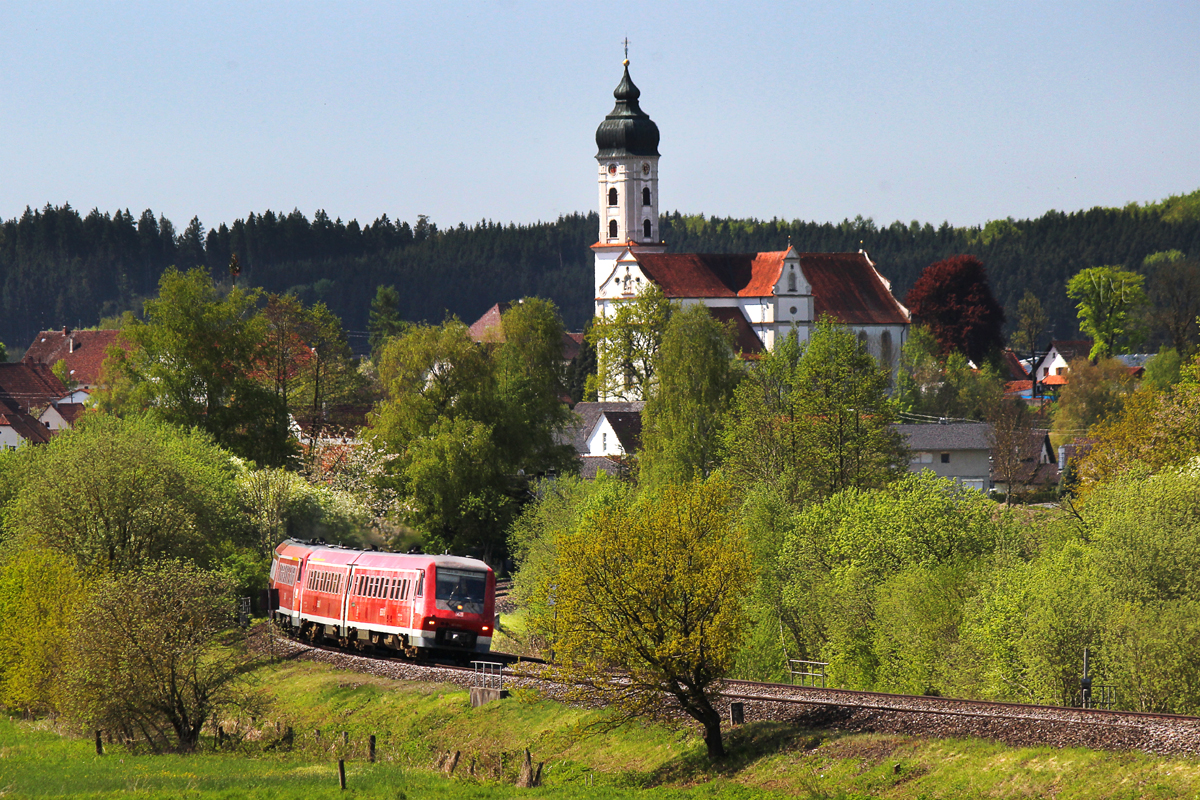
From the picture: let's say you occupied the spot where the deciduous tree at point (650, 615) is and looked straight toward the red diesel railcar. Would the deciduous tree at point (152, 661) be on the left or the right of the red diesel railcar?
left

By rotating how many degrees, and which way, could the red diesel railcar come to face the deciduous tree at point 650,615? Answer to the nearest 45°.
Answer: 0° — it already faces it

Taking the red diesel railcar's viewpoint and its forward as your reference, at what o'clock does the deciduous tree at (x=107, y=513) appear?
The deciduous tree is roughly at 6 o'clock from the red diesel railcar.

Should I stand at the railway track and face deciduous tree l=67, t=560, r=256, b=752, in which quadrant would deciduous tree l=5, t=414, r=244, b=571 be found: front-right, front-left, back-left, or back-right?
front-right

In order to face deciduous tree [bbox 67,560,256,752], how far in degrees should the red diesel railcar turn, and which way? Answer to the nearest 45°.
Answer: approximately 90° to its right
